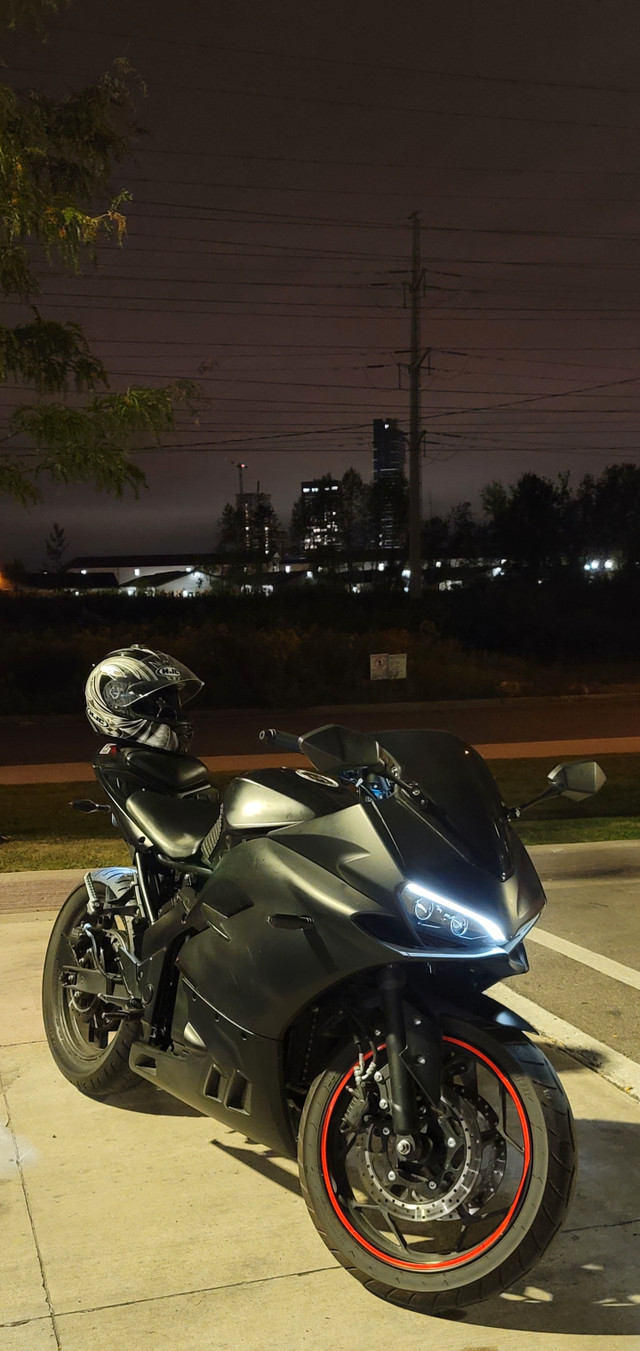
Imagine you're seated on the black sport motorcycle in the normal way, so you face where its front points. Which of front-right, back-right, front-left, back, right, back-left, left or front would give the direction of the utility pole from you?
back-left

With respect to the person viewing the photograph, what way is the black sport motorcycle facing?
facing the viewer and to the right of the viewer

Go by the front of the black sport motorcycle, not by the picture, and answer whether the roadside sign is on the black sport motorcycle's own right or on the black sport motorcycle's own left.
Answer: on the black sport motorcycle's own left
